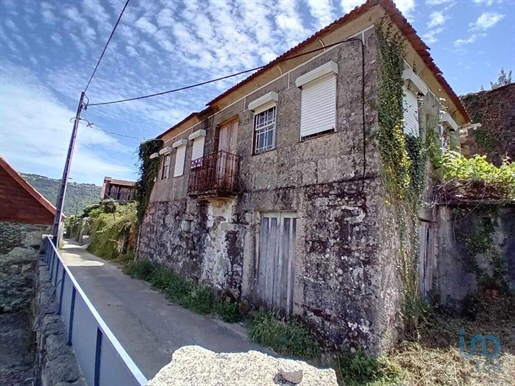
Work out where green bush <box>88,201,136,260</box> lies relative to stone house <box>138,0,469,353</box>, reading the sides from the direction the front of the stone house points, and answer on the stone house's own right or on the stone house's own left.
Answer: on the stone house's own right

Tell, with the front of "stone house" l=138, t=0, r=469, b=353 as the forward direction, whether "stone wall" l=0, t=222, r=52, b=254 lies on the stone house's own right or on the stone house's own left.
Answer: on the stone house's own right

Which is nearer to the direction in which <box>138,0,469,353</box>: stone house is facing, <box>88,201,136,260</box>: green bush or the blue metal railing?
the blue metal railing

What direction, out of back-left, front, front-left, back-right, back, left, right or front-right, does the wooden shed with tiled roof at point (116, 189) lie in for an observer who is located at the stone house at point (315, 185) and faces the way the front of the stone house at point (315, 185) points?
right

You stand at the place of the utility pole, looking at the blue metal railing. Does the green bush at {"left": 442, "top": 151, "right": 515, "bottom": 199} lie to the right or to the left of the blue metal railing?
left

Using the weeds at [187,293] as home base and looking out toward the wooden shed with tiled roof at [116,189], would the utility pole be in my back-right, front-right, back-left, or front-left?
front-left

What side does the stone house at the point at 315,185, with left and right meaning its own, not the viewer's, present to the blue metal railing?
front

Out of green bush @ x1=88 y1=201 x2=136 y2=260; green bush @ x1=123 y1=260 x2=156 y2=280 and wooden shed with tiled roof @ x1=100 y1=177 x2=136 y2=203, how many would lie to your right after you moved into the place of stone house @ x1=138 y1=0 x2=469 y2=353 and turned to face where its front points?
3
